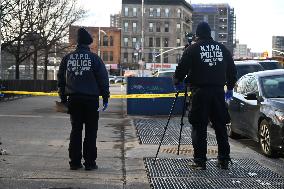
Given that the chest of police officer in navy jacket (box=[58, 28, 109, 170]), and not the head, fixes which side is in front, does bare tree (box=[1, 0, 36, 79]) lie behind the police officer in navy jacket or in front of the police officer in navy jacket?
in front

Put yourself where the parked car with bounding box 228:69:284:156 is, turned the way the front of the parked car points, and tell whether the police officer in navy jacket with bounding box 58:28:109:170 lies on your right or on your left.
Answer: on your right

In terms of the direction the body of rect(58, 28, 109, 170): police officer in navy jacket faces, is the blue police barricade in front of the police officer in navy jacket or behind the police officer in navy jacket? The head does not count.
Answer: in front

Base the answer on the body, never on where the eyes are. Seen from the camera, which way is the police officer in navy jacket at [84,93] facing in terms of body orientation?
away from the camera

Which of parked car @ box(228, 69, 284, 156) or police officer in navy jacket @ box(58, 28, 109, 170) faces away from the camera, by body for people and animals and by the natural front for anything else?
the police officer in navy jacket

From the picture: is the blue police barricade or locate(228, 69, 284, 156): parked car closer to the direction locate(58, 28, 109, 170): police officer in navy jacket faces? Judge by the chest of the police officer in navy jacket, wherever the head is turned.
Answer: the blue police barricade

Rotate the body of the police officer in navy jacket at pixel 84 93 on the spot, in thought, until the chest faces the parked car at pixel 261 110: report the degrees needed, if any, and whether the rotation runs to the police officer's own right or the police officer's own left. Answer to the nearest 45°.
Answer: approximately 45° to the police officer's own right

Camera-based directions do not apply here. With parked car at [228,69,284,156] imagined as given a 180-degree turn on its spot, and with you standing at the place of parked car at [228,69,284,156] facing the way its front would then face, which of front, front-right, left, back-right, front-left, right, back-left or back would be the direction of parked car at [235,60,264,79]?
front-right

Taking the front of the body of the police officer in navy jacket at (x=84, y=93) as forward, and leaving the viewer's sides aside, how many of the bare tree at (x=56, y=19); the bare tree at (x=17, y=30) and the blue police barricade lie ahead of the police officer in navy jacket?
3

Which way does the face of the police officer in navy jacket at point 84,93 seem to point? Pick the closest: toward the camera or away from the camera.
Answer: away from the camera

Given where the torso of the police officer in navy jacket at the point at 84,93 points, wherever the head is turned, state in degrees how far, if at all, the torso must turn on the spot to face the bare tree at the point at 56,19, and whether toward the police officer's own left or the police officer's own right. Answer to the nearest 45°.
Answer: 0° — they already face it

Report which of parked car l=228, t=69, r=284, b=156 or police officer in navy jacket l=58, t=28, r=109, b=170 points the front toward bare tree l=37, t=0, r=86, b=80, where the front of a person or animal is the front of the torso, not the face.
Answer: the police officer in navy jacket

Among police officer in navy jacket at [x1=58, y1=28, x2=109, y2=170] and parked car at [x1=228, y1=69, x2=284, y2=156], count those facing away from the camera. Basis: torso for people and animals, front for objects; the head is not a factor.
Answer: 1
